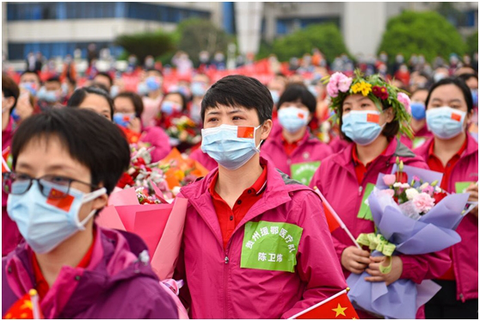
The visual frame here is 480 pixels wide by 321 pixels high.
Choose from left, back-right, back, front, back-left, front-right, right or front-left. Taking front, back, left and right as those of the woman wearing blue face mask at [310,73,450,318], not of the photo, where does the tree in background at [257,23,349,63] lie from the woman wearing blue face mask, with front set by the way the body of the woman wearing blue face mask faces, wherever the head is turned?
back-right

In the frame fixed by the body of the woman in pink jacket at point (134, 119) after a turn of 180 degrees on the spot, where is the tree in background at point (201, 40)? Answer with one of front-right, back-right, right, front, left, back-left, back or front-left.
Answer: front-left

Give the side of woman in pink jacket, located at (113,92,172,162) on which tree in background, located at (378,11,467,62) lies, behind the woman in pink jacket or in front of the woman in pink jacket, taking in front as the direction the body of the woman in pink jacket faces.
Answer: behind

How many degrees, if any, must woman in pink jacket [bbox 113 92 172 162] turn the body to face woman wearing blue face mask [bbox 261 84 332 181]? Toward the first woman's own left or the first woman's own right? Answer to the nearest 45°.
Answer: approximately 135° to the first woman's own left

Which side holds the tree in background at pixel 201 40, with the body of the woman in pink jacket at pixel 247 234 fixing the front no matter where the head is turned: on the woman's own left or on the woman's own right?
on the woman's own right

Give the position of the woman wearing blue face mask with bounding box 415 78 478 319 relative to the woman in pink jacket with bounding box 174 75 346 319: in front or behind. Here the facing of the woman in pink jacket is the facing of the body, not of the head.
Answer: behind

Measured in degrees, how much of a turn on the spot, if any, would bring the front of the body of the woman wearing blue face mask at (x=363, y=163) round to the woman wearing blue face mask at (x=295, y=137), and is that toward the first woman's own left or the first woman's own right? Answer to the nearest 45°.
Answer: approximately 135° to the first woman's own right

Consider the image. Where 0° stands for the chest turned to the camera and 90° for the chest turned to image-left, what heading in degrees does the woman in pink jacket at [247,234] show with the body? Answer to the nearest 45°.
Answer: approximately 45°

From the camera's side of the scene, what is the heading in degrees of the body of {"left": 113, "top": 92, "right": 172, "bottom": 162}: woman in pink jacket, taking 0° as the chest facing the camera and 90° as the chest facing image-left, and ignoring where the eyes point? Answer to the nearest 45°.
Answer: approximately 45°

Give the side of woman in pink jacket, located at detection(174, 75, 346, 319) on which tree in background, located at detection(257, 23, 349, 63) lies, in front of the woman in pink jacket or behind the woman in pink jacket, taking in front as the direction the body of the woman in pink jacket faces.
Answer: behind

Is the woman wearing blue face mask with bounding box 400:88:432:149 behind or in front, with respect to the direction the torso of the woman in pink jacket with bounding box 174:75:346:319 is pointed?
behind

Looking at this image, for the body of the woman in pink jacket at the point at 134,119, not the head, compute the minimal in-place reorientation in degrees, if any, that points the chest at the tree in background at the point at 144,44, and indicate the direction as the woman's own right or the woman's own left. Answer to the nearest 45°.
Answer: approximately 135° to the woman's own right
